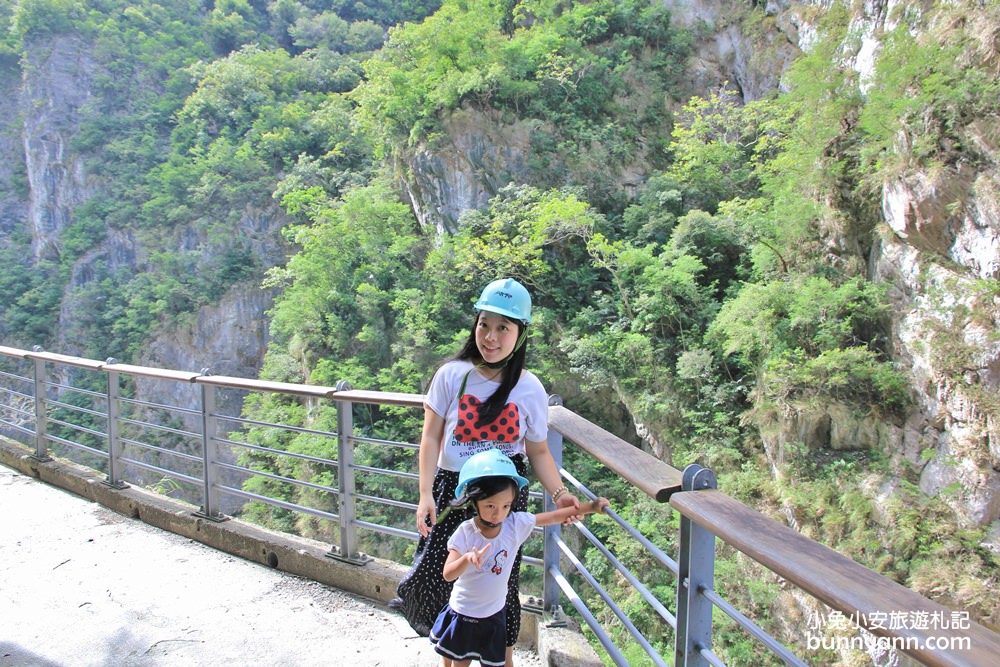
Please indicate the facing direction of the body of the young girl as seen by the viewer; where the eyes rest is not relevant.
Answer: toward the camera
